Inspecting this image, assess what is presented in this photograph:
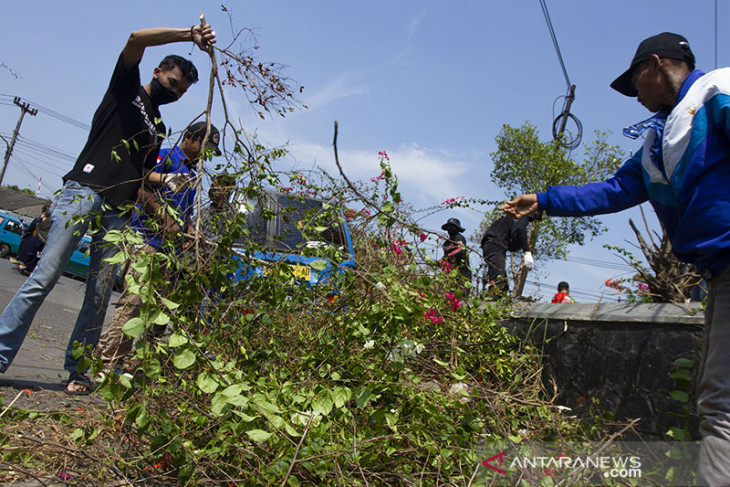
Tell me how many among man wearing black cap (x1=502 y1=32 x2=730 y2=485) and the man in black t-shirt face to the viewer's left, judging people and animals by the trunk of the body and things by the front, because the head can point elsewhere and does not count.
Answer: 1

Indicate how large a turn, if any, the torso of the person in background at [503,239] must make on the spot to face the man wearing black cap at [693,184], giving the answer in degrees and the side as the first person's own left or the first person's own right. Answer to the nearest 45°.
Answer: approximately 90° to the first person's own right

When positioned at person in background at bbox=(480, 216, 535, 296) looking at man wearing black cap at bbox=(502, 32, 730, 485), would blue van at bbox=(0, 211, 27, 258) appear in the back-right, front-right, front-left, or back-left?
back-right

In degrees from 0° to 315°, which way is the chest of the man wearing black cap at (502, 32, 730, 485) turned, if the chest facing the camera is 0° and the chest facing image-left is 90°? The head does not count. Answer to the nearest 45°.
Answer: approximately 90°

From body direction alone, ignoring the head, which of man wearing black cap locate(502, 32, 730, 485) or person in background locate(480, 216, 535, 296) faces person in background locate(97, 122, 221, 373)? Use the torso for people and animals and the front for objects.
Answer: the man wearing black cap

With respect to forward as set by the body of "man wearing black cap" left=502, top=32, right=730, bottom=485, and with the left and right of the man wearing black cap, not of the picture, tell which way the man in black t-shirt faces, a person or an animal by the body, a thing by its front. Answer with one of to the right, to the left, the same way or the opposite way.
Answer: the opposite way

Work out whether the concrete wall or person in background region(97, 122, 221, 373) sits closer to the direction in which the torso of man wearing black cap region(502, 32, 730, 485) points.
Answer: the person in background

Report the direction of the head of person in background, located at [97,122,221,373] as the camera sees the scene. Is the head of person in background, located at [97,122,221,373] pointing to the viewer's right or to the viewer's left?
to the viewer's right

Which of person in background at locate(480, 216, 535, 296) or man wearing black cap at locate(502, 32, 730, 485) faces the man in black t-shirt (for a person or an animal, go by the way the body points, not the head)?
the man wearing black cap

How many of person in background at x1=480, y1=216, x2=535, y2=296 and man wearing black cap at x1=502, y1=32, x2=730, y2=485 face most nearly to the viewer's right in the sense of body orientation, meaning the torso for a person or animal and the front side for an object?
1
